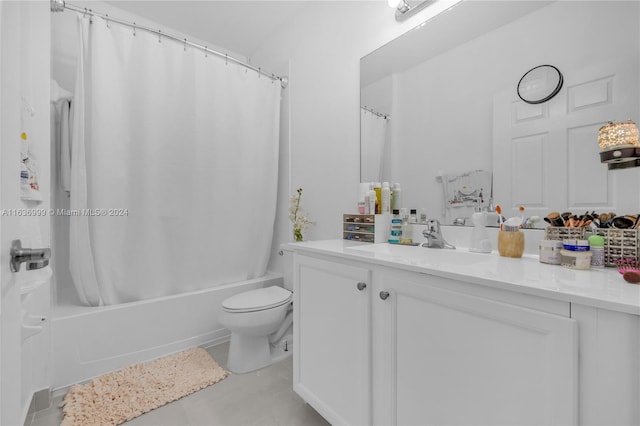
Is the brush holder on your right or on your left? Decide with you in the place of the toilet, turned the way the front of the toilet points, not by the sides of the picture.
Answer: on your left

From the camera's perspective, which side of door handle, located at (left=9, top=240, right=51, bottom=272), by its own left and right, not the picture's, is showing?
right

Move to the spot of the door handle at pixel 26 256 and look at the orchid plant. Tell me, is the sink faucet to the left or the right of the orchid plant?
right

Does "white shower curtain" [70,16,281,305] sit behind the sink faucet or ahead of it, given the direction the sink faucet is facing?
ahead

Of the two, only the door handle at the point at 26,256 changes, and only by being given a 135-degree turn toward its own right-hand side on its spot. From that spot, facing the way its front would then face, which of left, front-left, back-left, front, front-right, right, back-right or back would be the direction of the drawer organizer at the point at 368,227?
back-left

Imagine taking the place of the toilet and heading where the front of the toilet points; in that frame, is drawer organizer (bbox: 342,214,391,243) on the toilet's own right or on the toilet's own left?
on the toilet's own left

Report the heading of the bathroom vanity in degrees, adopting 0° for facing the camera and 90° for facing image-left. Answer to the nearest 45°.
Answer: approximately 45°

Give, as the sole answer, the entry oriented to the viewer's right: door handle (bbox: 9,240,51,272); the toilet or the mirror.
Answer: the door handle

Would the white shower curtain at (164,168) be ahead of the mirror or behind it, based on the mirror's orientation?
ahead

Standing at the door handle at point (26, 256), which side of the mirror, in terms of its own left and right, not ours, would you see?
front

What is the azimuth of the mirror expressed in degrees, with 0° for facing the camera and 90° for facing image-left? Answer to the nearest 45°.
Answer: approximately 45°
